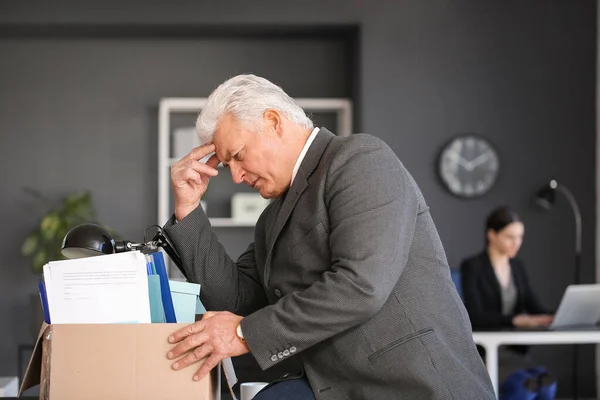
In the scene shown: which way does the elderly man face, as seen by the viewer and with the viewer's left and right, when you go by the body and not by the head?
facing to the left of the viewer

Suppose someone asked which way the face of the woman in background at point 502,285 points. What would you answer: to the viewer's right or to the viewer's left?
to the viewer's right

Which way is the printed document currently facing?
toward the camera

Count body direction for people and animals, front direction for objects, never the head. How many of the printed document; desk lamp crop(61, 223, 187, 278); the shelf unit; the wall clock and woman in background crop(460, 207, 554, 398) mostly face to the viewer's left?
1

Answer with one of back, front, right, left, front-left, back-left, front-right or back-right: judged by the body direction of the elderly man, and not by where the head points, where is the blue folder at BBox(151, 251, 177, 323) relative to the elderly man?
front

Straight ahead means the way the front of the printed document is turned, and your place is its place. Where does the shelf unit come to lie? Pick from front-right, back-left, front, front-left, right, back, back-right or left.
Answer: back

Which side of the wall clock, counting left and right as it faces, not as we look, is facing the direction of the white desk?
front

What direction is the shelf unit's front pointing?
toward the camera

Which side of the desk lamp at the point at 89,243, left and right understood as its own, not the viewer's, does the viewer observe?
left

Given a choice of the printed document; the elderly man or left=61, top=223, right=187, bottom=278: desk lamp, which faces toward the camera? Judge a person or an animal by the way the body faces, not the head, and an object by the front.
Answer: the printed document

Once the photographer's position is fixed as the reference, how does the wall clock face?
facing the viewer

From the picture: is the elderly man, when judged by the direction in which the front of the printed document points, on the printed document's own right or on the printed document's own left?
on the printed document's own left

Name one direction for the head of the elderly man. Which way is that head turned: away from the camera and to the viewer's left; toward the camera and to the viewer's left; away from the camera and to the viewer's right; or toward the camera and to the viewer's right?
toward the camera and to the viewer's left
